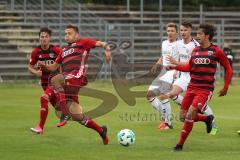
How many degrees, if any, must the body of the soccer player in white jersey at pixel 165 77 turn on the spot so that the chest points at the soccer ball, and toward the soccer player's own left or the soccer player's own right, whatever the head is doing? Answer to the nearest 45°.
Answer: approximately 45° to the soccer player's own left

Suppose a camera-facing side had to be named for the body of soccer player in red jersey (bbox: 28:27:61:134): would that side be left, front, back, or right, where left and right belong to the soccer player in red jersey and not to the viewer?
front

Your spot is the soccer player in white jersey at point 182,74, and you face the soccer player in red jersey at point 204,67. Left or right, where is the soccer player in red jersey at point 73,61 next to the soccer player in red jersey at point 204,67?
right

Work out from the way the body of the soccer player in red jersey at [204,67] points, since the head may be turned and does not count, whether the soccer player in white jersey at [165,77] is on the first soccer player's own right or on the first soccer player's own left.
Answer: on the first soccer player's own right

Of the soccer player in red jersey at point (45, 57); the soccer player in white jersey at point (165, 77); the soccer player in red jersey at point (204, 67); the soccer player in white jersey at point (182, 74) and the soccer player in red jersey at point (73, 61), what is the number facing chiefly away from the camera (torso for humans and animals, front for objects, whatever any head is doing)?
0

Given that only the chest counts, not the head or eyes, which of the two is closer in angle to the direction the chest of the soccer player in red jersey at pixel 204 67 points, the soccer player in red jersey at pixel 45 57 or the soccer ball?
the soccer ball

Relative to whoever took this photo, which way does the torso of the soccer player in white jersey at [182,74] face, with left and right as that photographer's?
facing the viewer and to the left of the viewer

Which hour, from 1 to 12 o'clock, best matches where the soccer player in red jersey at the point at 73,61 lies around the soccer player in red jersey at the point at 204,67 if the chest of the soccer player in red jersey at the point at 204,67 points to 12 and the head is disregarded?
the soccer player in red jersey at the point at 73,61 is roughly at 2 o'clock from the soccer player in red jersey at the point at 204,67.

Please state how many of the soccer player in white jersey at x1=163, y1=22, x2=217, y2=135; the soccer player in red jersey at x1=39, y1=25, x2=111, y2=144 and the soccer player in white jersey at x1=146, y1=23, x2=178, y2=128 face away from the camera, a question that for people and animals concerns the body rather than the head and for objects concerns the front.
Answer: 0

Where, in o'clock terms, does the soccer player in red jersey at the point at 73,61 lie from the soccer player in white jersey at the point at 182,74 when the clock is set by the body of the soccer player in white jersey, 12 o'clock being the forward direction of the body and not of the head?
The soccer player in red jersey is roughly at 12 o'clock from the soccer player in white jersey.
